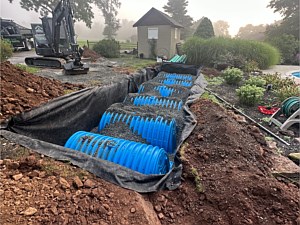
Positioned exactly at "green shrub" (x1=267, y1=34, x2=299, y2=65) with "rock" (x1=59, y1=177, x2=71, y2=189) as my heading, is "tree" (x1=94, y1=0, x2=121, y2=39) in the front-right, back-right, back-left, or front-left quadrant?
back-right

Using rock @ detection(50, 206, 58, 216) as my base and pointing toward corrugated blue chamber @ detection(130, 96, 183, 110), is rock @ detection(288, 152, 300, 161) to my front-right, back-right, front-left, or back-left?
front-right

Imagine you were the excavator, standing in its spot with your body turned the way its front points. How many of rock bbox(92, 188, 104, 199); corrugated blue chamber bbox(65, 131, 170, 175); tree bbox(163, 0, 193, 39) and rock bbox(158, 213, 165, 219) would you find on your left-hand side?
1

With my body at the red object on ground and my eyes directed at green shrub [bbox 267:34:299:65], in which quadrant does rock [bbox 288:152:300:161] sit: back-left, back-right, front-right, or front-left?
back-right

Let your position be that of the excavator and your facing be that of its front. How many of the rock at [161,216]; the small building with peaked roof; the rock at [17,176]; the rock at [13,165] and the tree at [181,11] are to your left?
2

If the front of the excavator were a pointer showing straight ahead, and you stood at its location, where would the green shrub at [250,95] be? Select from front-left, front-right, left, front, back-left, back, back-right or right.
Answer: front

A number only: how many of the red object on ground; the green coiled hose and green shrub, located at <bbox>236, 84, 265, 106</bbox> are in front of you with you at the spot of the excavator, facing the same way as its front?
3

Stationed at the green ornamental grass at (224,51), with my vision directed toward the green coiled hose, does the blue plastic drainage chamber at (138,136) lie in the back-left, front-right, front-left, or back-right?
front-right

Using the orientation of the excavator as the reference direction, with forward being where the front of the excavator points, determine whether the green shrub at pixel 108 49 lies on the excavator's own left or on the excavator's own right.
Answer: on the excavator's own left

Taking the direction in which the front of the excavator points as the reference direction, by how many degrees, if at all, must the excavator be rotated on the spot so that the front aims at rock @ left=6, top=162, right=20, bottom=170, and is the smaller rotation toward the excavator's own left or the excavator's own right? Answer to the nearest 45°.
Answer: approximately 45° to the excavator's own right

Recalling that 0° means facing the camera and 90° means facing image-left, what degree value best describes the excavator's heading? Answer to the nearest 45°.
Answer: approximately 315°

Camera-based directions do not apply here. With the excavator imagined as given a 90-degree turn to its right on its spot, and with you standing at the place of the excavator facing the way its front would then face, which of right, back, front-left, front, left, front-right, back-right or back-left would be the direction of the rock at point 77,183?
front-left

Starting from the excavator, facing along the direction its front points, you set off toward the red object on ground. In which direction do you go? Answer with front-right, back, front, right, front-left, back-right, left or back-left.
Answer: front

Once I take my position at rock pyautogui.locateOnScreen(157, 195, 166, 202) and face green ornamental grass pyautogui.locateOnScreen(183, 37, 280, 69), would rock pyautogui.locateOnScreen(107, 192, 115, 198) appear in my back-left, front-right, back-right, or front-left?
back-left

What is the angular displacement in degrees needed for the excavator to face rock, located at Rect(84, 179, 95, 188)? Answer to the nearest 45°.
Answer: approximately 45° to its right

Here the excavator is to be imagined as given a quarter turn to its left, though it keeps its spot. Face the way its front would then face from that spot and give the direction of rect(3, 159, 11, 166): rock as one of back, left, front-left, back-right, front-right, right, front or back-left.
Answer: back-right

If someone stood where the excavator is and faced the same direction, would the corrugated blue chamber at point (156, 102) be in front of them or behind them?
in front

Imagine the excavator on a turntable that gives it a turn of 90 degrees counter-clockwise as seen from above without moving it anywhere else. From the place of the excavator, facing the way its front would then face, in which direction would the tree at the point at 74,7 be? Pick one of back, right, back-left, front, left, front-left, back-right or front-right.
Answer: front-left

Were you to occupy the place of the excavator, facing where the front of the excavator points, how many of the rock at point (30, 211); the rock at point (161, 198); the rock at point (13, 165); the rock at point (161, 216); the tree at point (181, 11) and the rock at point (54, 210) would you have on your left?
1

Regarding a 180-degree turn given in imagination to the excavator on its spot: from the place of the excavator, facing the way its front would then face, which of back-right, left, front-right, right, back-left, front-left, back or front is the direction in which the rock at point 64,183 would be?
back-left

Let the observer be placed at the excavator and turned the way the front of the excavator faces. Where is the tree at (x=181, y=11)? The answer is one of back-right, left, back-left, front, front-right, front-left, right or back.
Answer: left
